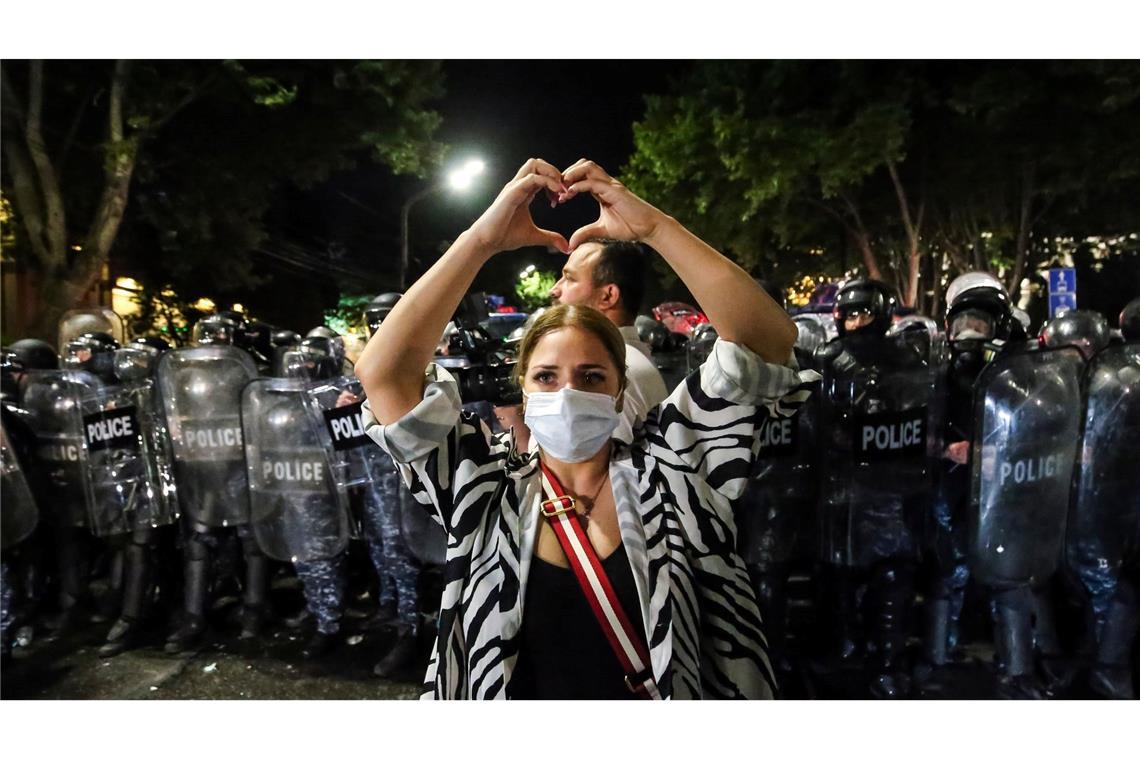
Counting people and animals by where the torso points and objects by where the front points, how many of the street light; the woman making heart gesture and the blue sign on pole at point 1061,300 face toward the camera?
2

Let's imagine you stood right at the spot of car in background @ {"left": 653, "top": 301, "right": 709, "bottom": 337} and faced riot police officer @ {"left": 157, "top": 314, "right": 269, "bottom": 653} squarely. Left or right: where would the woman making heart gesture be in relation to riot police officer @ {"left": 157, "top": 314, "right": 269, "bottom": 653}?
left

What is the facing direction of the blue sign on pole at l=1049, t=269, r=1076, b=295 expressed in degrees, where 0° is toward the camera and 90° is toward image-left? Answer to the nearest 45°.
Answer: approximately 0°

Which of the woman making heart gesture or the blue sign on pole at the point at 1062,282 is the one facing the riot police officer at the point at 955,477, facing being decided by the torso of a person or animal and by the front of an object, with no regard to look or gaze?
the blue sign on pole

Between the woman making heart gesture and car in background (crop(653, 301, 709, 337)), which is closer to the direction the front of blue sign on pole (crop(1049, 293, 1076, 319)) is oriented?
the woman making heart gesture
